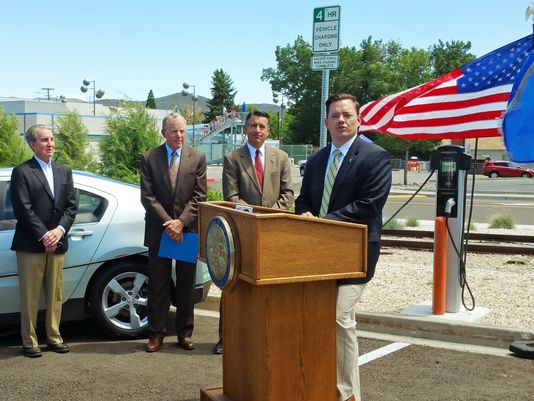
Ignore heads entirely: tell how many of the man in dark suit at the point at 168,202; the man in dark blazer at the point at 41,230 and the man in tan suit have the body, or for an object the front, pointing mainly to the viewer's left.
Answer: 0

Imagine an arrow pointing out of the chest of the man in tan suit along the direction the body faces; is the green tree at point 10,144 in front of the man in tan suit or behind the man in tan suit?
behind

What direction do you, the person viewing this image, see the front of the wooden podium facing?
facing the viewer and to the left of the viewer

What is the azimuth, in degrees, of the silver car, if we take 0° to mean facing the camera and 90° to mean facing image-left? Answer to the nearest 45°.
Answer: approximately 90°

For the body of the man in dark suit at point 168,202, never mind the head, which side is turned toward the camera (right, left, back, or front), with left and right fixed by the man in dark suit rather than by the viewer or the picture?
front

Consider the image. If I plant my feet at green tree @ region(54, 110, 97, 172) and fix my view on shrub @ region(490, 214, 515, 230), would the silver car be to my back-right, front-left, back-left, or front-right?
front-right

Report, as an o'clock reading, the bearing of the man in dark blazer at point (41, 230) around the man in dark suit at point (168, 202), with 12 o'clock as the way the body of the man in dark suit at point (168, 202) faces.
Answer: the man in dark blazer at point (41, 230) is roughly at 3 o'clock from the man in dark suit at point (168, 202).

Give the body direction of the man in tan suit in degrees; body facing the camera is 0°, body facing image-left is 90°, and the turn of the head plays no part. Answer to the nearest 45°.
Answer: approximately 0°

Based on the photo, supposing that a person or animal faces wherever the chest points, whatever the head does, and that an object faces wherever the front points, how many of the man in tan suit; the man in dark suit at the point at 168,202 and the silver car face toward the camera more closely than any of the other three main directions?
2

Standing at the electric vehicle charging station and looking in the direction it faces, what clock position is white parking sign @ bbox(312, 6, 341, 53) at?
The white parking sign is roughly at 3 o'clock from the electric vehicle charging station.

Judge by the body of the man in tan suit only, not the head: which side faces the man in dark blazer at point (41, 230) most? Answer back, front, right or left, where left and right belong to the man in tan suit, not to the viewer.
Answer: right

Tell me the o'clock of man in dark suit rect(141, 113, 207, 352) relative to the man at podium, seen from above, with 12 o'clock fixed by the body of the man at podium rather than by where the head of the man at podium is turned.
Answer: The man in dark suit is roughly at 3 o'clock from the man at podium.

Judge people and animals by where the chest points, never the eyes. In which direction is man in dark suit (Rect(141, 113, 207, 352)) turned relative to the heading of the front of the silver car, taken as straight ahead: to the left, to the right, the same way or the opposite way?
to the left

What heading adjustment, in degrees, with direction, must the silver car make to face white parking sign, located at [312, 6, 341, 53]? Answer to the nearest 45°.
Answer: approximately 135° to its right

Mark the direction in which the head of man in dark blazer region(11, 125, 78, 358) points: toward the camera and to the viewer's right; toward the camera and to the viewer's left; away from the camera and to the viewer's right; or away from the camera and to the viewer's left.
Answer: toward the camera and to the viewer's right

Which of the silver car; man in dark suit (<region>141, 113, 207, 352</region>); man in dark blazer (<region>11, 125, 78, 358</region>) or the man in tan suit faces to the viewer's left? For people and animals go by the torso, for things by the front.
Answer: the silver car

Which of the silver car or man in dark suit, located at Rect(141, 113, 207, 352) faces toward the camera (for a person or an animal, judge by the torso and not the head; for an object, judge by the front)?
the man in dark suit
